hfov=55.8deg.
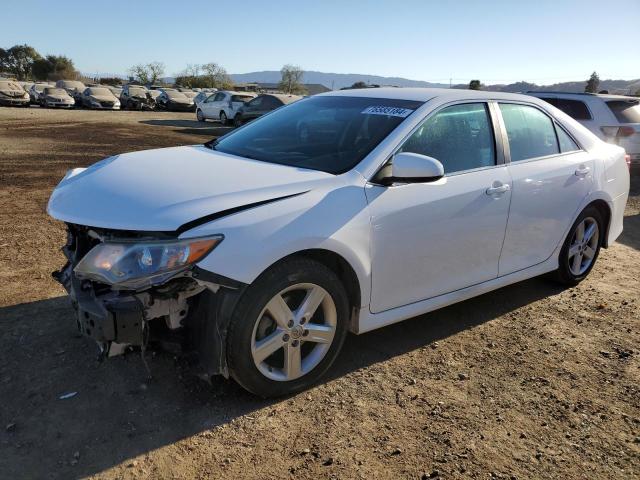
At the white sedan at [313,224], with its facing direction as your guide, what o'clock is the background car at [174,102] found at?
The background car is roughly at 4 o'clock from the white sedan.

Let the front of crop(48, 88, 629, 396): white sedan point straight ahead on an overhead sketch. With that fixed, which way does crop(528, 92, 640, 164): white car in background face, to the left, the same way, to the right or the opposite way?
to the right

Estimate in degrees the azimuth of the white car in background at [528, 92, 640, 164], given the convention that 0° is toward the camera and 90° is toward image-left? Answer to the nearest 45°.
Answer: approximately 135°

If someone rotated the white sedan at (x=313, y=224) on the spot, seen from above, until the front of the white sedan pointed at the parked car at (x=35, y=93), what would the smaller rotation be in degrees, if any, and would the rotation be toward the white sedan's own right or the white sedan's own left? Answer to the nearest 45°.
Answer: approximately 90° to the white sedan's own right

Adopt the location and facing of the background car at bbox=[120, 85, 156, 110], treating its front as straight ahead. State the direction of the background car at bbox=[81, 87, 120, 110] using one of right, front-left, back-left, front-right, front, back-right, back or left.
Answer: right

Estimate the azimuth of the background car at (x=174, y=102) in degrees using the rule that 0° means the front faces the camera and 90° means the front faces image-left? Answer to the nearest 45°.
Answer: approximately 315°

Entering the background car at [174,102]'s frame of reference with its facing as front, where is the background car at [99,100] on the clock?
the background car at [99,100] is roughly at 4 o'clock from the background car at [174,102].

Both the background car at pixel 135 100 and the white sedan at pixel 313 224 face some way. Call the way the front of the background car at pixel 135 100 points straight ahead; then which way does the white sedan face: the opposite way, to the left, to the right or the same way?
to the right
